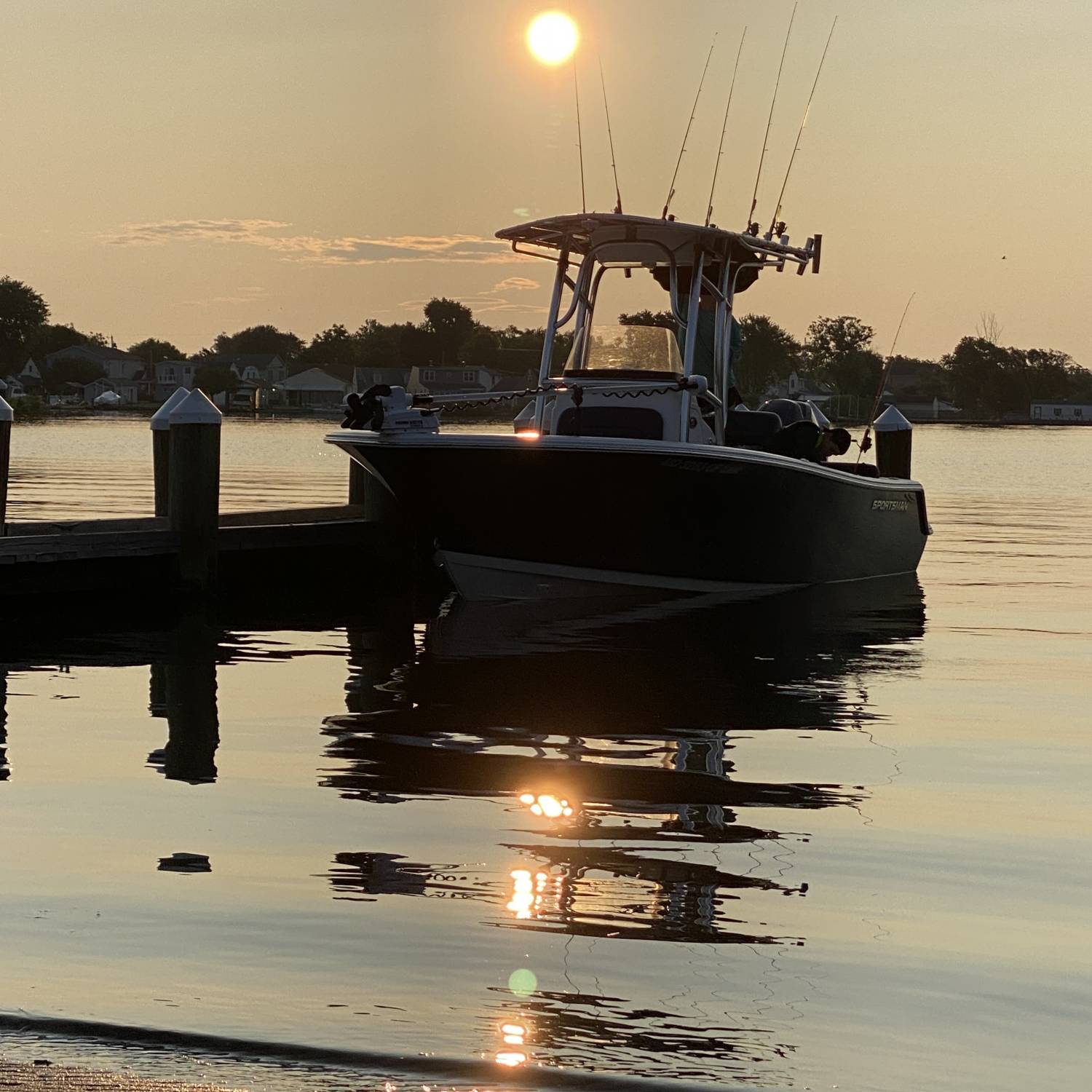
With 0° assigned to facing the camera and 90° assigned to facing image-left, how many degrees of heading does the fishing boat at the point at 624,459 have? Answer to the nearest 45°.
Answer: approximately 45°
